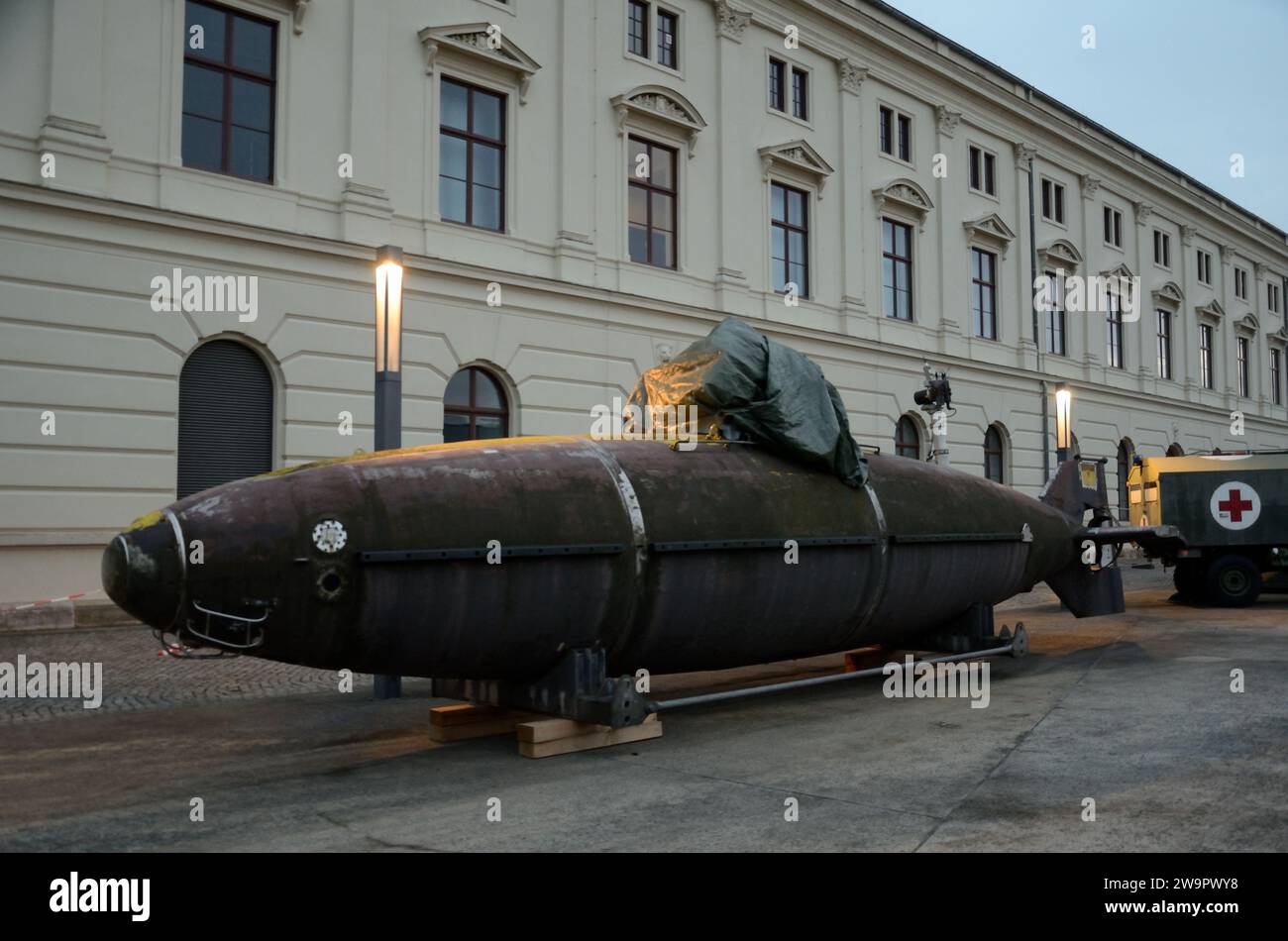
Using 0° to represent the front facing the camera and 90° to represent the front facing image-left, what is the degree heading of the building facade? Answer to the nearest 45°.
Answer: approximately 315°

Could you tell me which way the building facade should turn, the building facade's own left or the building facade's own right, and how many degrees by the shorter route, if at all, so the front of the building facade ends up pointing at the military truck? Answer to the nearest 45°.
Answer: approximately 45° to the building facade's own left

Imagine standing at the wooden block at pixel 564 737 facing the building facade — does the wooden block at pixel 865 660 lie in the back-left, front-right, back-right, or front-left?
front-right

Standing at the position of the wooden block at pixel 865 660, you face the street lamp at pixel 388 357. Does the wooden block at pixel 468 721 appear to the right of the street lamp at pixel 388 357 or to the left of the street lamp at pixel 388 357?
left

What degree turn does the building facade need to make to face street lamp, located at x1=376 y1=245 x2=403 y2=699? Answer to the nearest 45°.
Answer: approximately 45° to its right

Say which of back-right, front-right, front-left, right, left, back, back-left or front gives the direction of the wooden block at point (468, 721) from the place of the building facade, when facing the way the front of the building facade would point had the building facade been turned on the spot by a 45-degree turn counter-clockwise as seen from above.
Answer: right

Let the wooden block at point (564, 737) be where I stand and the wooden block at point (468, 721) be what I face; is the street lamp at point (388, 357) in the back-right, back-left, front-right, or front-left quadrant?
front-right

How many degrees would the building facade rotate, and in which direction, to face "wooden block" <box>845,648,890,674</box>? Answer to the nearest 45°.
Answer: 0° — it already faces it
